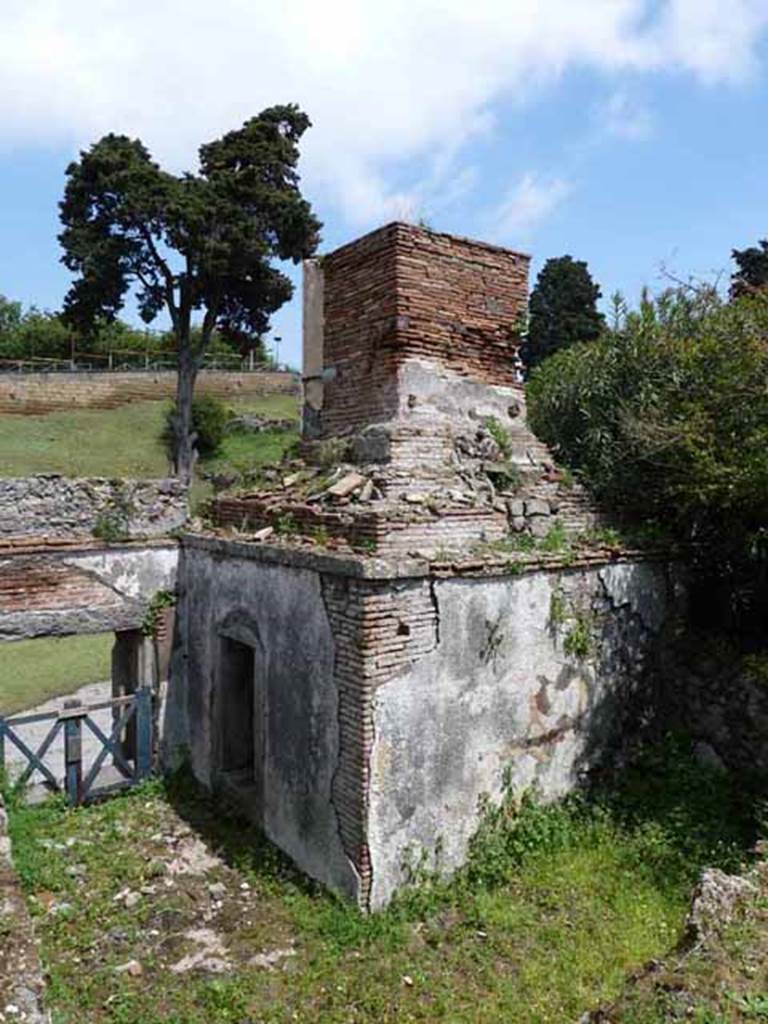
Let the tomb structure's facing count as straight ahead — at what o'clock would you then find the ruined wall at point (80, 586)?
The ruined wall is roughly at 2 o'clock from the tomb structure.

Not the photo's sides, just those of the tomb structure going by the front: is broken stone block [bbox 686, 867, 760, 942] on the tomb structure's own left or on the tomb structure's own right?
on the tomb structure's own left

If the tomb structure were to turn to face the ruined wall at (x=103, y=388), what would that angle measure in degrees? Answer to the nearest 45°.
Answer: approximately 90° to its right

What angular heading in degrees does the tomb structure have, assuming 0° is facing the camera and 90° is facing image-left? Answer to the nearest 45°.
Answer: approximately 45°

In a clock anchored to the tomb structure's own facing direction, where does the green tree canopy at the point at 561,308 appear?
The green tree canopy is roughly at 5 o'clock from the tomb structure.

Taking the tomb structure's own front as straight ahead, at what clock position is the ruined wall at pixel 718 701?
The ruined wall is roughly at 7 o'clock from the tomb structure.

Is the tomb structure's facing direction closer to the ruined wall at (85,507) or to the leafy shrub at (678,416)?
the ruined wall

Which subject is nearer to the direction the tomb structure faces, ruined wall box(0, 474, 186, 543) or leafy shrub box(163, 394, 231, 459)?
the ruined wall

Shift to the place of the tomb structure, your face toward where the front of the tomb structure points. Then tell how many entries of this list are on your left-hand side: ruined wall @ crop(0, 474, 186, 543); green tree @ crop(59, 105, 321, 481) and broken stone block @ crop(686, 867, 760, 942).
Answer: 1

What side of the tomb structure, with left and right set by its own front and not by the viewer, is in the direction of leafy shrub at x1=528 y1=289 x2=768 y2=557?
back

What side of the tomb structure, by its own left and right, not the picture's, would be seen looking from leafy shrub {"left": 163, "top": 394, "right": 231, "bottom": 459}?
right
